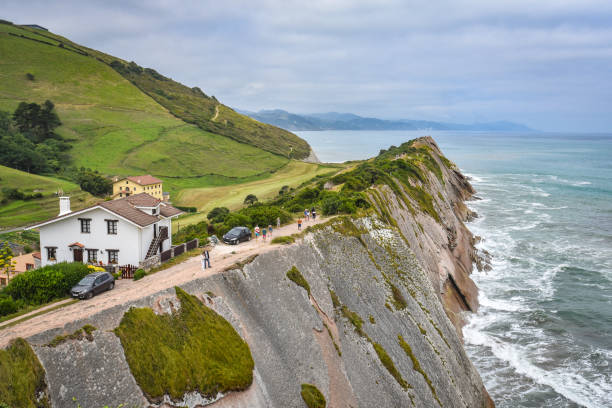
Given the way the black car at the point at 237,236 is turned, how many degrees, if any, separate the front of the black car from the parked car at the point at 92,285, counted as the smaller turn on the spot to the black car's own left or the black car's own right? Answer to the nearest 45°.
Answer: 0° — it already faces it

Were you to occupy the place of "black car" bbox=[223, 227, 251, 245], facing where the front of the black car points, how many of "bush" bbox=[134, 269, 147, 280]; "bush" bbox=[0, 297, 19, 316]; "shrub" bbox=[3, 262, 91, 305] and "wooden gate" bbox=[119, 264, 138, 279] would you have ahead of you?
4

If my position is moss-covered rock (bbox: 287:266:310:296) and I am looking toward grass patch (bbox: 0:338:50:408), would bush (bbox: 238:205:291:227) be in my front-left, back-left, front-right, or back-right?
back-right

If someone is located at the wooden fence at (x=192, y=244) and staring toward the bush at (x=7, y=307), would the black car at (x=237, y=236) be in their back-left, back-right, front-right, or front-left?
back-left

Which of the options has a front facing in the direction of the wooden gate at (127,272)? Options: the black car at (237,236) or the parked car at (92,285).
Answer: the black car

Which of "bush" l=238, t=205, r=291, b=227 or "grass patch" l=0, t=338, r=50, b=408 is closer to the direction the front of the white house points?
the grass patch

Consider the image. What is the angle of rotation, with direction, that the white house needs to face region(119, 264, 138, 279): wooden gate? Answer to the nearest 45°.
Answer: approximately 45° to its left

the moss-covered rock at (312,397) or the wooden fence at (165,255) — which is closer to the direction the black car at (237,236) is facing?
the wooden fence

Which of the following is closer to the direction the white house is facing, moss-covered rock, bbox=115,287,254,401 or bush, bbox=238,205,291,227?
the moss-covered rock

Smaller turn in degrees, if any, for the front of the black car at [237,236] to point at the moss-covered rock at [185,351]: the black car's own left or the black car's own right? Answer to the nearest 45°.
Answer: approximately 45° to the black car's own left
